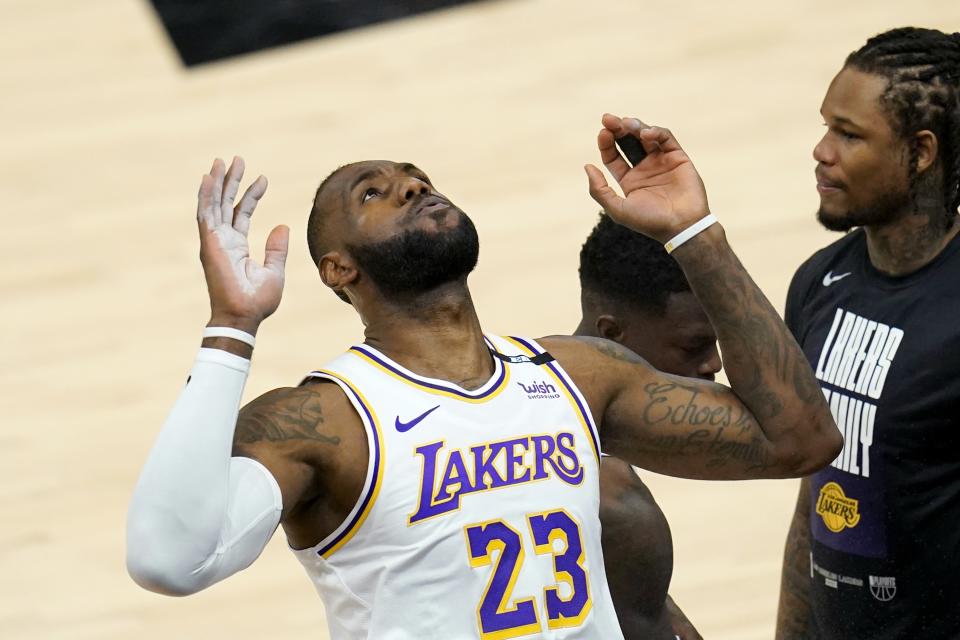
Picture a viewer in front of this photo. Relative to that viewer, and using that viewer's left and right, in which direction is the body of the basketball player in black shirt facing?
facing the viewer and to the left of the viewer
